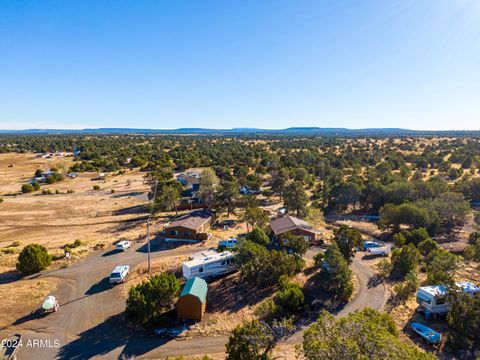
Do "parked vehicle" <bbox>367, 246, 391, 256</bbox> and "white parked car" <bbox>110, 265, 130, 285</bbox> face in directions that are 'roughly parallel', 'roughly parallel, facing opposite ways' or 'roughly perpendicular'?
roughly perpendicular

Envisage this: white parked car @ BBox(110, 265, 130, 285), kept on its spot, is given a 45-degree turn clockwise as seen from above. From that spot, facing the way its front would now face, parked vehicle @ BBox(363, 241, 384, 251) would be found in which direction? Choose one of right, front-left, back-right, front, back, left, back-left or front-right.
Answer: back

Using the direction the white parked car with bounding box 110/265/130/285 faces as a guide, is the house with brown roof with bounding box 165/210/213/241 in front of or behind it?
behind

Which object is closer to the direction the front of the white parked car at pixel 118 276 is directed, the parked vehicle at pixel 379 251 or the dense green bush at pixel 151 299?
the dense green bush
